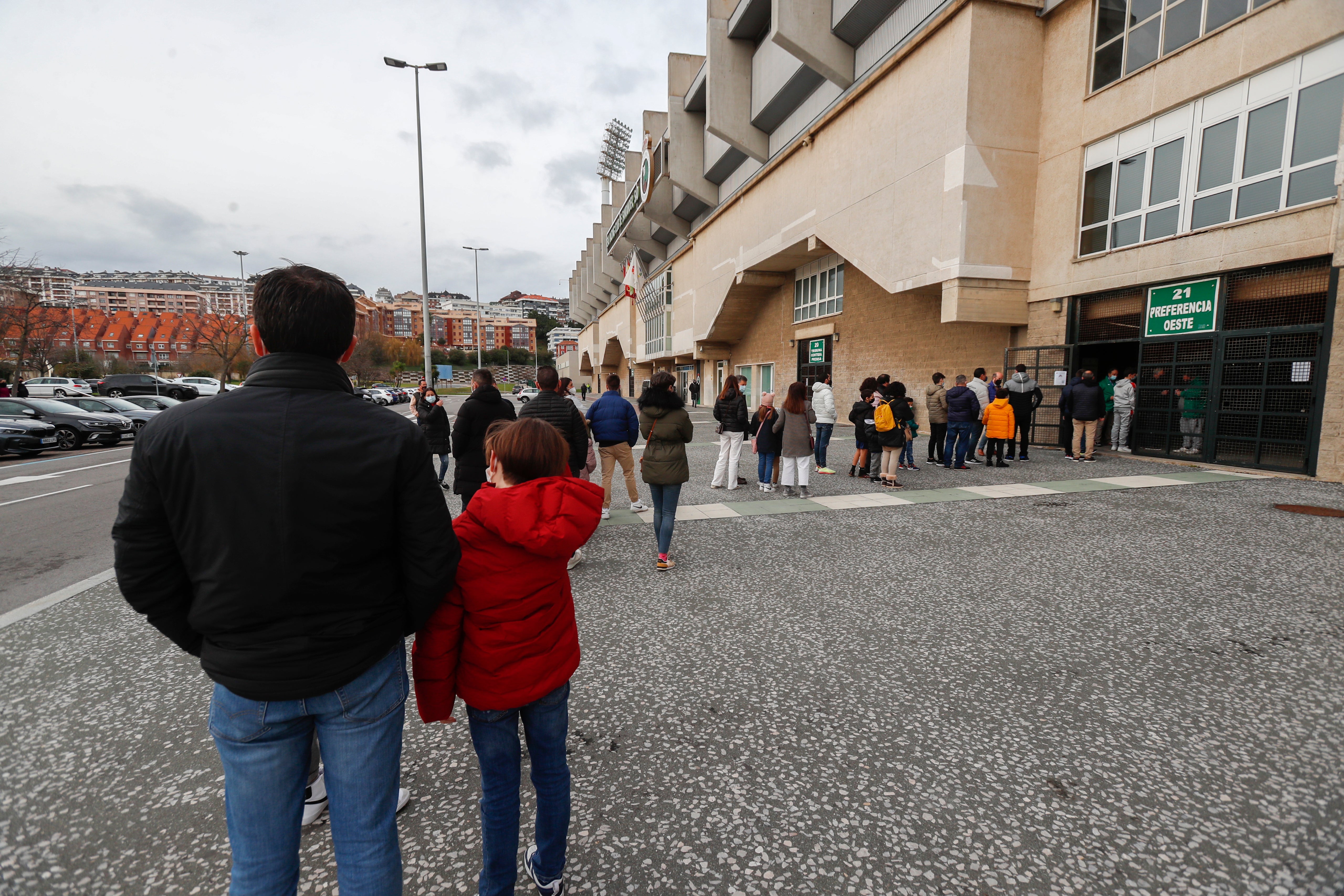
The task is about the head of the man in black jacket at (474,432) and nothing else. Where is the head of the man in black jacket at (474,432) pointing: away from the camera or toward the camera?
away from the camera

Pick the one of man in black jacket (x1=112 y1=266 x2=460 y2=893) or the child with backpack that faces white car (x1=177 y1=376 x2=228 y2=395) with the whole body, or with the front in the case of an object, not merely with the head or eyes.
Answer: the man in black jacket

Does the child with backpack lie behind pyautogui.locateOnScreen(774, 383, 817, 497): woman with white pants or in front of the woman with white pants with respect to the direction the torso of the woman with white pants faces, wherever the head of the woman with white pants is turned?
in front

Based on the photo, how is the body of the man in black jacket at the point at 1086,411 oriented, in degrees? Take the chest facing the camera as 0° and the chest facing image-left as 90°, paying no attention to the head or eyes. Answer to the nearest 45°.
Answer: approximately 180°

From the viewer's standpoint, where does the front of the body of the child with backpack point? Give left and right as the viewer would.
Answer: facing to the right of the viewer

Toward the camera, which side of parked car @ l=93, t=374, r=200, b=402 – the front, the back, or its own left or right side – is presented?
right

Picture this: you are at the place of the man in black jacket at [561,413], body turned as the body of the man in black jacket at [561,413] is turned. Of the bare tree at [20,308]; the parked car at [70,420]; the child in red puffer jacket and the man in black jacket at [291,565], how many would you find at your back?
2

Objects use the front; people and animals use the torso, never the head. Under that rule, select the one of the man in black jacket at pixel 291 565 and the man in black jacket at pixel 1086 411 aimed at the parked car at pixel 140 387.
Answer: the man in black jacket at pixel 291 565

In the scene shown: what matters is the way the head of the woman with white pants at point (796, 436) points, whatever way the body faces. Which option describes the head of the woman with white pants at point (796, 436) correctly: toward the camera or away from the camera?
away from the camera

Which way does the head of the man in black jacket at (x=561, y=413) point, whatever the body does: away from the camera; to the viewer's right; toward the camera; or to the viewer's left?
away from the camera

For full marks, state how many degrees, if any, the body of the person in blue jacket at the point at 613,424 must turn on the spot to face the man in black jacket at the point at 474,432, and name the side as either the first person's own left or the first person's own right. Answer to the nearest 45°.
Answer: approximately 135° to the first person's own left

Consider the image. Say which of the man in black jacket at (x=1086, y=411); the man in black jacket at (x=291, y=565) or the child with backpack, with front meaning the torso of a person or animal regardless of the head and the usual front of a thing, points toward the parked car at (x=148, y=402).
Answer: the man in black jacket at (x=291, y=565)

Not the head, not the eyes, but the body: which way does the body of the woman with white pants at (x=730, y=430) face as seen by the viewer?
away from the camera

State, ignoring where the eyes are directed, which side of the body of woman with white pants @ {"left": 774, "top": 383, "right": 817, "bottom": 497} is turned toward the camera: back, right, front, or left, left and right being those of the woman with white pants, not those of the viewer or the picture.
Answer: back

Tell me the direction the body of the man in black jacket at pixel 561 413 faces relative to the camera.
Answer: away from the camera

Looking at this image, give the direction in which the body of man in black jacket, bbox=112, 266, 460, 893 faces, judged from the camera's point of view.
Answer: away from the camera
